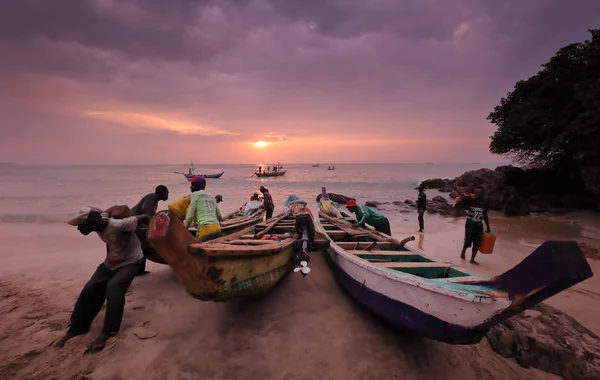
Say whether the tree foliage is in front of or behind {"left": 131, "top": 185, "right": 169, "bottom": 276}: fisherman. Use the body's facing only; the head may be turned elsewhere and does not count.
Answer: in front

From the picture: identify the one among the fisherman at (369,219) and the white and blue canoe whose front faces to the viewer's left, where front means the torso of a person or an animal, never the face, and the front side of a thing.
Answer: the fisherman

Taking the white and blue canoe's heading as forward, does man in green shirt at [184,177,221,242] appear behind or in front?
behind

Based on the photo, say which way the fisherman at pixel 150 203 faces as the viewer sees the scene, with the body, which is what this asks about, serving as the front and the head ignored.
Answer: to the viewer's right

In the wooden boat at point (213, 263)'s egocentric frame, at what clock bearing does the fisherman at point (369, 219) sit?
The fisherman is roughly at 6 o'clock from the wooden boat.

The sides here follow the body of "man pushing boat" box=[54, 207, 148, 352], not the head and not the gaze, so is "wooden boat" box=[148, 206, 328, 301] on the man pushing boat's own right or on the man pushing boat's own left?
on the man pushing boat's own left

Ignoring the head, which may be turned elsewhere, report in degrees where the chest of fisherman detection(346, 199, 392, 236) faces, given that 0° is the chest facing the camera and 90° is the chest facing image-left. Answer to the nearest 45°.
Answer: approximately 90°

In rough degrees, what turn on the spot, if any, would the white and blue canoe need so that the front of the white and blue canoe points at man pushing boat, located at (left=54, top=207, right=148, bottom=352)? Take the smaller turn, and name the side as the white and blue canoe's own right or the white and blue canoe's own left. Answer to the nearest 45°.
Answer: approximately 135° to the white and blue canoe's own right

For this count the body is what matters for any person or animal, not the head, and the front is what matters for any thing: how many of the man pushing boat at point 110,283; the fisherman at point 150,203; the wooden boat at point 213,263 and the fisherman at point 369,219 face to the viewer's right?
1

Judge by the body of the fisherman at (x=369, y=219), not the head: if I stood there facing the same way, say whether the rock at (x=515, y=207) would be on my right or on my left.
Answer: on my right

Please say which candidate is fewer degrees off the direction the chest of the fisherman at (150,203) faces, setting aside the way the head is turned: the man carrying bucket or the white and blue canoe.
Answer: the man carrying bucket
